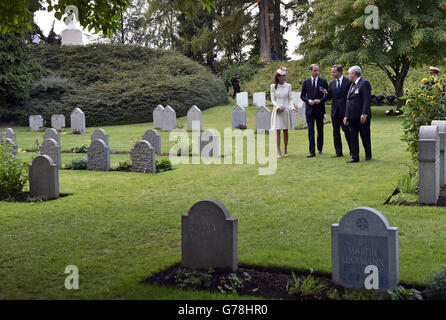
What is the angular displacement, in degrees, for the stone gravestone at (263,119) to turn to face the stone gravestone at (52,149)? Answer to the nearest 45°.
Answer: approximately 45° to its right

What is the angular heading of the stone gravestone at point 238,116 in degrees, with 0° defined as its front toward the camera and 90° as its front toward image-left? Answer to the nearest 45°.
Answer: approximately 0°

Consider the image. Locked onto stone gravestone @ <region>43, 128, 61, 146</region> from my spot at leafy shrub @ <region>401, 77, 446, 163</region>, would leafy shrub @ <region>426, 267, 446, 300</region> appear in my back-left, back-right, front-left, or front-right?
back-left

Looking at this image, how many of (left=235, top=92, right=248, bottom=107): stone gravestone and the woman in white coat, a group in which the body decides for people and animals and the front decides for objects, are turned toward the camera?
2

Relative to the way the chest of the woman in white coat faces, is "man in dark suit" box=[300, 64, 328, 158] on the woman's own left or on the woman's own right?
on the woman's own left

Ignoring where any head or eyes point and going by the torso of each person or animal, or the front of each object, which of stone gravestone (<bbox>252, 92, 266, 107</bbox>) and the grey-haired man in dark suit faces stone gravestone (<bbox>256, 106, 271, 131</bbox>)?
stone gravestone (<bbox>252, 92, 266, 107</bbox>)

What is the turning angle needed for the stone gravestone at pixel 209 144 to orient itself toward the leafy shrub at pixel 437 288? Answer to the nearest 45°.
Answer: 0° — it already faces it

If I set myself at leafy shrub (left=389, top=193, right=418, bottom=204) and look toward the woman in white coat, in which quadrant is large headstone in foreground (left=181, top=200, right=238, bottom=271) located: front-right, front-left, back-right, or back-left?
back-left

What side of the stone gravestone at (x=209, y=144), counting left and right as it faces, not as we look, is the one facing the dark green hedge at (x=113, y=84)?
back
